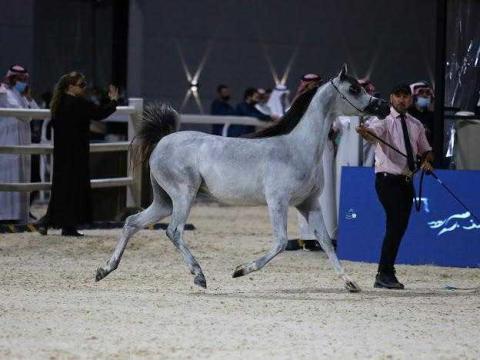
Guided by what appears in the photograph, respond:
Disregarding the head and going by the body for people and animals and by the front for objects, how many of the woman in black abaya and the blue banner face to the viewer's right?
1

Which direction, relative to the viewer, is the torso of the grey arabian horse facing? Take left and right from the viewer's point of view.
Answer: facing to the right of the viewer

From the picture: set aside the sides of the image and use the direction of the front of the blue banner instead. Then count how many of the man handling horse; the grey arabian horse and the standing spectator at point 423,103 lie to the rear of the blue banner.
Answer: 1

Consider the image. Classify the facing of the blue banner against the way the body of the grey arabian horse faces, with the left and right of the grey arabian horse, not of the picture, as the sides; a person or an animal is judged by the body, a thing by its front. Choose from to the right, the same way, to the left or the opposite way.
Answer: to the right

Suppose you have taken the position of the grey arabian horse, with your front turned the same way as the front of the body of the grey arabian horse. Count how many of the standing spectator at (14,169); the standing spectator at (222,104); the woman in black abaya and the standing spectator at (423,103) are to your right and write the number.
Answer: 0

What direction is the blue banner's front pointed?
toward the camera

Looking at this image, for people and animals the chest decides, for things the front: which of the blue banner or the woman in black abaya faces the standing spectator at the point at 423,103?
the woman in black abaya

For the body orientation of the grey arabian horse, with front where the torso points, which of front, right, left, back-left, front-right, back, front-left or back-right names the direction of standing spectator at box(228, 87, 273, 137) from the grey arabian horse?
left

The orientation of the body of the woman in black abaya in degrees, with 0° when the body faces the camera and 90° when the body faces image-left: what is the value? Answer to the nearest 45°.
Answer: approximately 270°

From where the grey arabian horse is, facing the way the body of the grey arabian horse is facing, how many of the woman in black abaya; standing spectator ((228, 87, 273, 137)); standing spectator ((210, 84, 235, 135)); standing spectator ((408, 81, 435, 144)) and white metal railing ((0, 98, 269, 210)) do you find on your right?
0

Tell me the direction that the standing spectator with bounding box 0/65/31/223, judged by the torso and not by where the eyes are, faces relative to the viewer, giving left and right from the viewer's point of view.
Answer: facing the viewer and to the right of the viewer

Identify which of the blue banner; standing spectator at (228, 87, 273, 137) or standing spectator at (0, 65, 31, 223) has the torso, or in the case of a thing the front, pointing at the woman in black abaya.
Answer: standing spectator at (0, 65, 31, 223)
